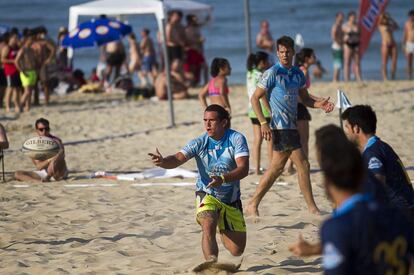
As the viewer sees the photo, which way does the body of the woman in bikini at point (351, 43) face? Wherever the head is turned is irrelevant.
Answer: toward the camera

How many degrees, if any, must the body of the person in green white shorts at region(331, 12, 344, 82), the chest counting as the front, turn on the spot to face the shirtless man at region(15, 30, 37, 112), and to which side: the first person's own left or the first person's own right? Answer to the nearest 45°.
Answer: approximately 135° to the first person's own right

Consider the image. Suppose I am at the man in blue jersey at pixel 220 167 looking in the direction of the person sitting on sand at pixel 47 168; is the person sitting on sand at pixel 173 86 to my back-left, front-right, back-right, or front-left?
front-right

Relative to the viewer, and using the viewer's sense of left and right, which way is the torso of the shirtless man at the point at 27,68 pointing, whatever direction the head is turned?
facing the viewer and to the right of the viewer

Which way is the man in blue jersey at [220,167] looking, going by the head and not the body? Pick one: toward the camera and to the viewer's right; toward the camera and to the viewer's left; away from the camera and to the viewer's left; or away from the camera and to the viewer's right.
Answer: toward the camera and to the viewer's left

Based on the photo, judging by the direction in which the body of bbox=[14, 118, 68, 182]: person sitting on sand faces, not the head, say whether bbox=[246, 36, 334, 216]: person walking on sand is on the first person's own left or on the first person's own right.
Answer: on the first person's own left

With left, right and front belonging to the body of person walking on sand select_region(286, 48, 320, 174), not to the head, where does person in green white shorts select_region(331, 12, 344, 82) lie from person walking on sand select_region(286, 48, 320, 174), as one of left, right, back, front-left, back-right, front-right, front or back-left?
left

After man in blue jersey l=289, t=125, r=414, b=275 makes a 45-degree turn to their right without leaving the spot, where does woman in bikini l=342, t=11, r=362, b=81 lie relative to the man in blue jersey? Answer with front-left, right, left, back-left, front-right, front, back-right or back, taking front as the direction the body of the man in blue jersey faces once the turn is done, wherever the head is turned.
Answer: front

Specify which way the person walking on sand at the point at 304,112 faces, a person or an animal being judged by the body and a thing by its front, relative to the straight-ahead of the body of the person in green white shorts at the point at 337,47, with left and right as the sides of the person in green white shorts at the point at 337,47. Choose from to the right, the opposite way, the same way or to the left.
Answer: the same way

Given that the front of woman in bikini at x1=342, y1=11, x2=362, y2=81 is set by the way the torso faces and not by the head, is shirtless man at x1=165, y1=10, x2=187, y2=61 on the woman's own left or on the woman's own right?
on the woman's own right

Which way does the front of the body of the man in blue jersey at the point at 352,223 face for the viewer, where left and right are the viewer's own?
facing away from the viewer and to the left of the viewer

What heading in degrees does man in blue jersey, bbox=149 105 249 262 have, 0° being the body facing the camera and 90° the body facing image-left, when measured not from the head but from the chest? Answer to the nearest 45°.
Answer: approximately 45°
